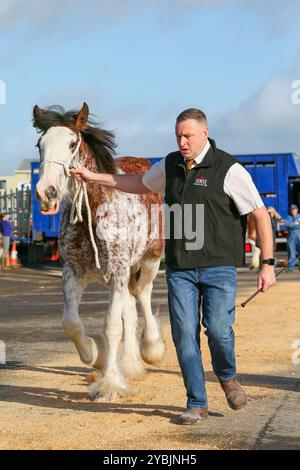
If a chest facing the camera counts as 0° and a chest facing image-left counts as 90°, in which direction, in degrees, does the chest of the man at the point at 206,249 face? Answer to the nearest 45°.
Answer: approximately 45°

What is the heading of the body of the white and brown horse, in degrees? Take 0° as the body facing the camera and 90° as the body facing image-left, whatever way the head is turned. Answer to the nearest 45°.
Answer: approximately 45°

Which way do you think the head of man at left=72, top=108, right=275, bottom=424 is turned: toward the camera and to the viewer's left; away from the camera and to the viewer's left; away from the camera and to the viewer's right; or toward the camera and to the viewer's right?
toward the camera and to the viewer's left

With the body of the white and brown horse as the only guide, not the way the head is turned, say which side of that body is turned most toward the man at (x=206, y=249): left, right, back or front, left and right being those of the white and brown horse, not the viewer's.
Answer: left

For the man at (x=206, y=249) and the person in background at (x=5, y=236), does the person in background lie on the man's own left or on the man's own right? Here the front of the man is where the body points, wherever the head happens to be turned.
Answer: on the man's own right

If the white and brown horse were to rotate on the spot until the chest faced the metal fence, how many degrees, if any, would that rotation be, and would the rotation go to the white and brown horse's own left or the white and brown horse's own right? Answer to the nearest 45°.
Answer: approximately 135° to the white and brown horse's own right

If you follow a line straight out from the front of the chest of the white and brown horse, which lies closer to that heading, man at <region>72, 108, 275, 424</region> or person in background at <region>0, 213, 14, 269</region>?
the man

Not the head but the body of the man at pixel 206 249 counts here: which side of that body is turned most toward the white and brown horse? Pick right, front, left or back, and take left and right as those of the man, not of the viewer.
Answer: right

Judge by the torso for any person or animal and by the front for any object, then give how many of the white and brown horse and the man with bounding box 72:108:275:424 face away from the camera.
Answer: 0

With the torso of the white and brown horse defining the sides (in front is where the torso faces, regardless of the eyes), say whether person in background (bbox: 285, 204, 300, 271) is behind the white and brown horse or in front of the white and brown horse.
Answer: behind
